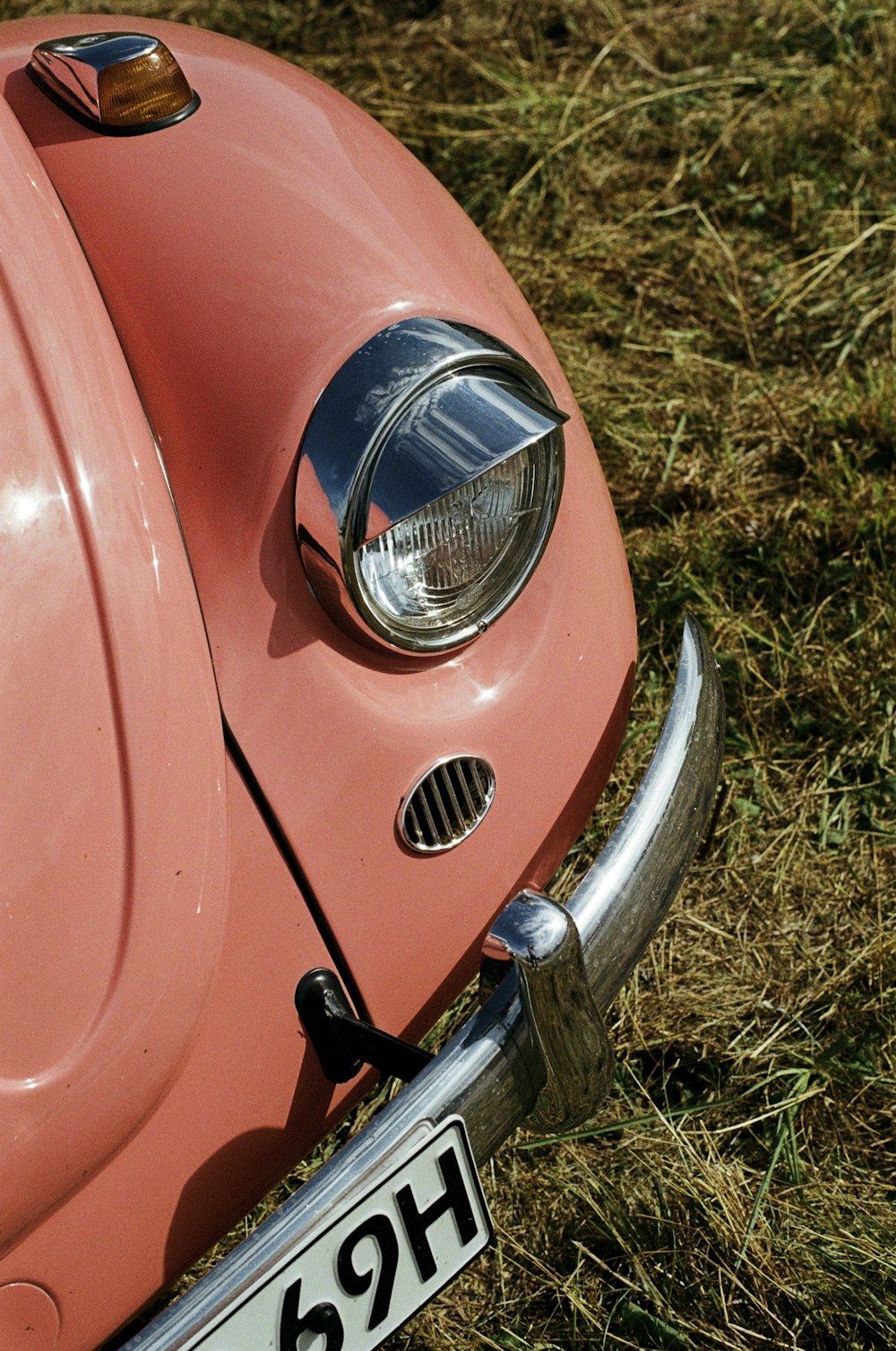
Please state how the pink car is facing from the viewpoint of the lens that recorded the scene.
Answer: facing the viewer and to the right of the viewer
